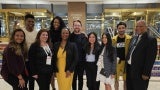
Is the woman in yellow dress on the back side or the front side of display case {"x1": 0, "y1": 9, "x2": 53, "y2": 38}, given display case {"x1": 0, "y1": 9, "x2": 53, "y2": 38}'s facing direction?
on the front side

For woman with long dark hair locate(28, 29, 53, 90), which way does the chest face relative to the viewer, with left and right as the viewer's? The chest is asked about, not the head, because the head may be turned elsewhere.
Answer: facing the viewer and to the right of the viewer

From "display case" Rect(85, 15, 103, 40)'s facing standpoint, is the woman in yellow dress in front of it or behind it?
in front

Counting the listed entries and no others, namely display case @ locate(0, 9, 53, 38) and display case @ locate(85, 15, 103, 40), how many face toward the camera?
2

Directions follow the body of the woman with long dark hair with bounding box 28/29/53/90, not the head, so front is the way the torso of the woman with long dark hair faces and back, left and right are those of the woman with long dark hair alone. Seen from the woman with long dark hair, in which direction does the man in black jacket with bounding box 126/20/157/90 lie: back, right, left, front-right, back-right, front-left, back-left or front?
front-left

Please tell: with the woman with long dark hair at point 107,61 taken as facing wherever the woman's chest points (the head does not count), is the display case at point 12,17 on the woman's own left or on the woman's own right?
on the woman's own right

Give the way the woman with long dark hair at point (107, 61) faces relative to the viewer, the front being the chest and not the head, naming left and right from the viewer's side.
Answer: facing the viewer and to the left of the viewer

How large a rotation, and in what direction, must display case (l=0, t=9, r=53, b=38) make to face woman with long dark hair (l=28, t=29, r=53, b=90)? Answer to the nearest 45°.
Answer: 0° — it already faces them

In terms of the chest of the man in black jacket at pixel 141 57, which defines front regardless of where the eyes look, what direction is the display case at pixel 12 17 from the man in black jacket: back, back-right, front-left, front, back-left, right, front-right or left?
right

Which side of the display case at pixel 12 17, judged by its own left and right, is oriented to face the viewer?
front

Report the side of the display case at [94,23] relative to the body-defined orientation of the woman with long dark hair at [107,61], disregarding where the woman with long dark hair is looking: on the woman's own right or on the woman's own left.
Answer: on the woman's own right

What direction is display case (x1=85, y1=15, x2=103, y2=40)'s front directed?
toward the camera

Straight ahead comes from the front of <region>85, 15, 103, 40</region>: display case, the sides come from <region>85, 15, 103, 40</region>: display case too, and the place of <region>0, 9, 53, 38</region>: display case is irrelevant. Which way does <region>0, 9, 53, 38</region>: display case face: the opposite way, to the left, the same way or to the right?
the same way
